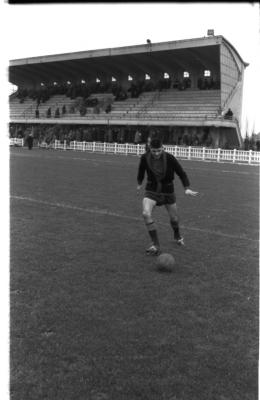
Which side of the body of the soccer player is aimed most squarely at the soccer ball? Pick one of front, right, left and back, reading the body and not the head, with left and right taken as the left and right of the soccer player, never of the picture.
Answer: front

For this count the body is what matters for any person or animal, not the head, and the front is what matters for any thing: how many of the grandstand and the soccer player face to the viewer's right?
0

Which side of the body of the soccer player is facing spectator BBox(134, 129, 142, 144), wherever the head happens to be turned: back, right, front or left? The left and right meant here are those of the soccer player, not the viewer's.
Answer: back

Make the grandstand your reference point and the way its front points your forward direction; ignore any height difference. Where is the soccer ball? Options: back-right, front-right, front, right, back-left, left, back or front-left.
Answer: front-left

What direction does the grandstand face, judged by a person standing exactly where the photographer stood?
facing the viewer and to the left of the viewer

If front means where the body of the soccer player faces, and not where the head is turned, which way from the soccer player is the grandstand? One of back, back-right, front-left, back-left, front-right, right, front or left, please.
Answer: back

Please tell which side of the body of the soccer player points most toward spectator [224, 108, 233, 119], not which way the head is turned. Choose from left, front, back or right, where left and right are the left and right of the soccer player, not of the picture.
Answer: back

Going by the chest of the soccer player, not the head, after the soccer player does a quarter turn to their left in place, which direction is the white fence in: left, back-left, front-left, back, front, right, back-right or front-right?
left

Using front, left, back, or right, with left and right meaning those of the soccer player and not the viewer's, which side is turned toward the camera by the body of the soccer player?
front
